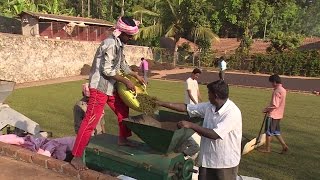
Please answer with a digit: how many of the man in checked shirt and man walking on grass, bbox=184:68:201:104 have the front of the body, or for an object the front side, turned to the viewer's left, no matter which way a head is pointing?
0

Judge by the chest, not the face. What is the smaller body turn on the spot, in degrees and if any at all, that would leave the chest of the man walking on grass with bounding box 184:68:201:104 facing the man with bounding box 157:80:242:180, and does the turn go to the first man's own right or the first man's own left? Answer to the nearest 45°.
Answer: approximately 45° to the first man's own right

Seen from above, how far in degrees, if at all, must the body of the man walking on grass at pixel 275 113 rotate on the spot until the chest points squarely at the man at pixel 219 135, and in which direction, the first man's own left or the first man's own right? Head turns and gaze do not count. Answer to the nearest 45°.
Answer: approximately 90° to the first man's own left

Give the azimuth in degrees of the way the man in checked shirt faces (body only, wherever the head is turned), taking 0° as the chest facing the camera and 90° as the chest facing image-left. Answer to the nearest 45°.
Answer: approximately 270°

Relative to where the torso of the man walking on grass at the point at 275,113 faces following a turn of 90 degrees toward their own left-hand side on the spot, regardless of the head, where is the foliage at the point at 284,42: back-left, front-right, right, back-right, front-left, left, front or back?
back

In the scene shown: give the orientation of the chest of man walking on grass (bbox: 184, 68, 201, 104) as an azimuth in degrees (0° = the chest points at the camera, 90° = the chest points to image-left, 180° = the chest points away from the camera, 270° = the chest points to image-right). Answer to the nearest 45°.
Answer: approximately 315°

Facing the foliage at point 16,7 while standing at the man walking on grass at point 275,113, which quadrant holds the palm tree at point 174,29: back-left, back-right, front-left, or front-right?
front-right

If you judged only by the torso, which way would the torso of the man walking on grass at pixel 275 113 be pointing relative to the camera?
to the viewer's left

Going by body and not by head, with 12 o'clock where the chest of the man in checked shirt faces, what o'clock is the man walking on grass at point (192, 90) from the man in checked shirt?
The man walking on grass is roughly at 10 o'clock from the man in checked shirt.

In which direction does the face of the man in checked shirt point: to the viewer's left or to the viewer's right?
to the viewer's right

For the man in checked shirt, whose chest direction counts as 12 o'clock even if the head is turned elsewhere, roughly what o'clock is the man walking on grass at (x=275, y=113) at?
The man walking on grass is roughly at 11 o'clock from the man in checked shirt.

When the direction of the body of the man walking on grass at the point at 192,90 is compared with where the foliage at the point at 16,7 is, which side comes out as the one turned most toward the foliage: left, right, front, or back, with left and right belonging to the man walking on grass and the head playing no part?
back

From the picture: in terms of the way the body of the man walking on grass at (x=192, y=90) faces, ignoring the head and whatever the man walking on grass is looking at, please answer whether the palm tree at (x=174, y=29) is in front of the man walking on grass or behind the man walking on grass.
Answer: behind

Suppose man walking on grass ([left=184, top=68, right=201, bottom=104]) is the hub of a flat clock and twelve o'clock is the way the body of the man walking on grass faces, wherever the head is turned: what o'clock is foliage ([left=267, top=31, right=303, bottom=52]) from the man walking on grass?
The foliage is roughly at 8 o'clock from the man walking on grass.
